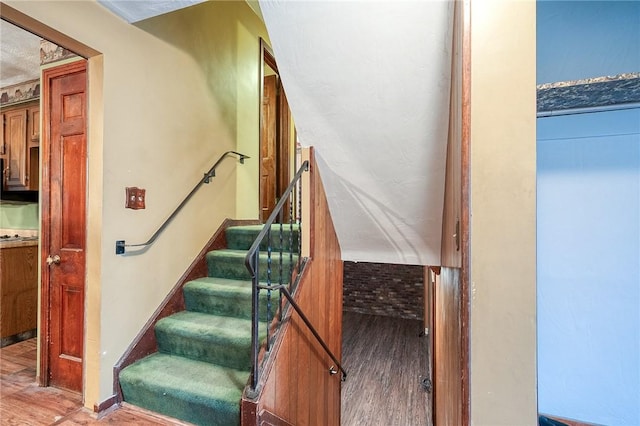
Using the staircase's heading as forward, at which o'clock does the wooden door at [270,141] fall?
The wooden door is roughly at 5 o'clock from the staircase.

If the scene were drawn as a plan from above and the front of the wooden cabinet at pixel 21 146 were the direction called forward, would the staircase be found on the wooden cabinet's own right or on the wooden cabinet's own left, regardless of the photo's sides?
on the wooden cabinet's own left

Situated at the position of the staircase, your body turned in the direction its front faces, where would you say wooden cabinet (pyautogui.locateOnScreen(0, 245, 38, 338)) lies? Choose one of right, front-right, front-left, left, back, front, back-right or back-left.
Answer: right

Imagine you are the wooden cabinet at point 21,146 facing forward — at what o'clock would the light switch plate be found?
The light switch plate is roughly at 10 o'clock from the wooden cabinet.

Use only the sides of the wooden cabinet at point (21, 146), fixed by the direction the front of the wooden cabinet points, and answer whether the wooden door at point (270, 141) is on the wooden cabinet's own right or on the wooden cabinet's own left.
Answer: on the wooden cabinet's own left

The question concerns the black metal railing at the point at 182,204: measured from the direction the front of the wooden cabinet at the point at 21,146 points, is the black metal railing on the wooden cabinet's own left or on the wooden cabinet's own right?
on the wooden cabinet's own left

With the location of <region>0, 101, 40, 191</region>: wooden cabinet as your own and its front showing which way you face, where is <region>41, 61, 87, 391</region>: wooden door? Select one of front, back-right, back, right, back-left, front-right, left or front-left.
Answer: front-left

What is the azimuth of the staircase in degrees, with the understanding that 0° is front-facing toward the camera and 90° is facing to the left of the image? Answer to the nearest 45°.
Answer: approximately 45°

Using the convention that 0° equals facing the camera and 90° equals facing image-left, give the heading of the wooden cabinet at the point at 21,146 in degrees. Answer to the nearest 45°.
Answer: approximately 45°

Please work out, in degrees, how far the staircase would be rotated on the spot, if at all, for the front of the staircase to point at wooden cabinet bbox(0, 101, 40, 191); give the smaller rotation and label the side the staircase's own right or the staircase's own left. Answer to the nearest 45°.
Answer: approximately 90° to the staircase's own right
